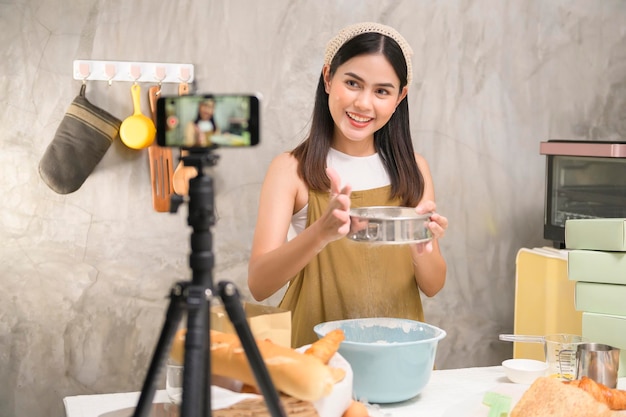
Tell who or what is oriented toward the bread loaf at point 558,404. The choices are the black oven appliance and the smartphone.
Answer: the black oven appliance

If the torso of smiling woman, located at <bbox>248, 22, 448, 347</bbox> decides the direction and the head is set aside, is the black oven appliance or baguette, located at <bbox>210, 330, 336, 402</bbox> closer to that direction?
the baguette

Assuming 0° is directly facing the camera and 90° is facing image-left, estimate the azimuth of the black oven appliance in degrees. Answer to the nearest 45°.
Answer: approximately 0°

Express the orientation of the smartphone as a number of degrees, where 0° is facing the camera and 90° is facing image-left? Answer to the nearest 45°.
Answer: approximately 0°

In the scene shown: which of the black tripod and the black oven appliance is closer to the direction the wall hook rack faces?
the black tripod

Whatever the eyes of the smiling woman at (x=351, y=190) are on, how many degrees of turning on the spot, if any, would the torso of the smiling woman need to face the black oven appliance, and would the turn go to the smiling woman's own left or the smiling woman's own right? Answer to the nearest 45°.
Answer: approximately 135° to the smiling woman's own left

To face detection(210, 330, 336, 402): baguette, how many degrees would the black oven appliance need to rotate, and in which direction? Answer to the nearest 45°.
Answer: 0° — it already faces it

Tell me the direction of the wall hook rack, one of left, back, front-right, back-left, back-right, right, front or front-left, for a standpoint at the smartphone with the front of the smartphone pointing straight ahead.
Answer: back

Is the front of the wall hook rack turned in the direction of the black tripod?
yes
